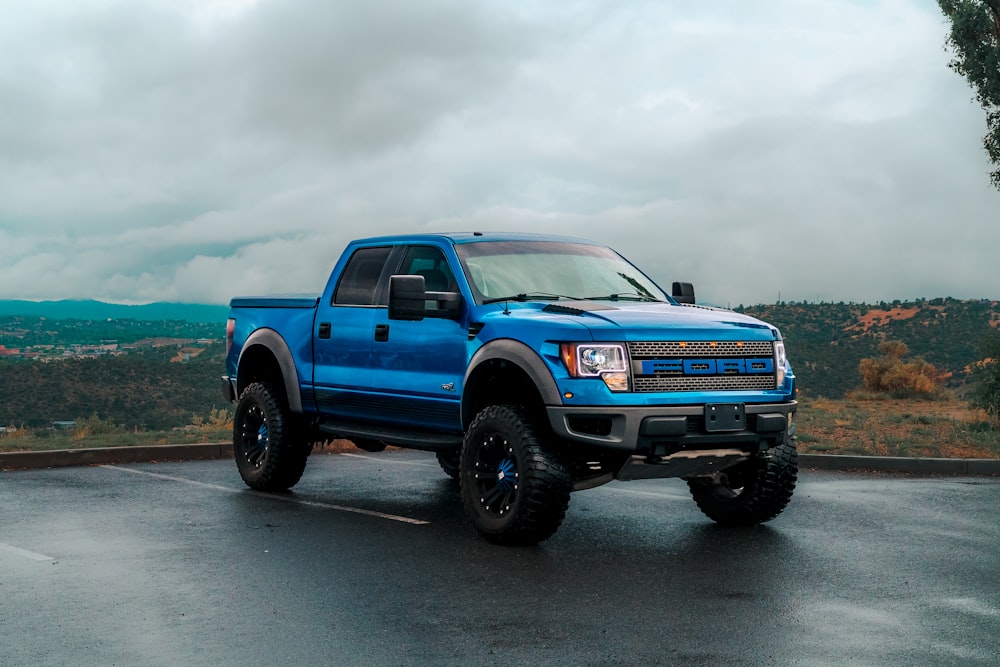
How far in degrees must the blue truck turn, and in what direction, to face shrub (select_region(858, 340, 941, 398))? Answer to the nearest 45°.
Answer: approximately 90° to its left

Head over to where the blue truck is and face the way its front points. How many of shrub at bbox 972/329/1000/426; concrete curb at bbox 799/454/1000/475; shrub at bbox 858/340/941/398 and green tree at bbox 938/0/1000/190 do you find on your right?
0

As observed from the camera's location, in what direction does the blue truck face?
facing the viewer and to the right of the viewer

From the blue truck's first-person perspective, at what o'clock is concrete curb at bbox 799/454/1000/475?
The concrete curb is roughly at 9 o'clock from the blue truck.

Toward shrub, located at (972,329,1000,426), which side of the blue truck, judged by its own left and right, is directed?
left

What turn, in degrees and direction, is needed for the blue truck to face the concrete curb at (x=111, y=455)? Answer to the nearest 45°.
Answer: approximately 180°

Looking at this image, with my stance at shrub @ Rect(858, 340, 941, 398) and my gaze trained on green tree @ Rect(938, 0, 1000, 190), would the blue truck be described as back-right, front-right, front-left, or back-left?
front-right

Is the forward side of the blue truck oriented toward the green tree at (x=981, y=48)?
no

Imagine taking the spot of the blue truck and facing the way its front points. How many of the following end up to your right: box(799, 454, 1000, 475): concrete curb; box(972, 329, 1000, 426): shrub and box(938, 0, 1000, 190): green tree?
0

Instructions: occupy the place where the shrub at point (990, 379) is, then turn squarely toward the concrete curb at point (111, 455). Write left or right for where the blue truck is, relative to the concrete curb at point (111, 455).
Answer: left
